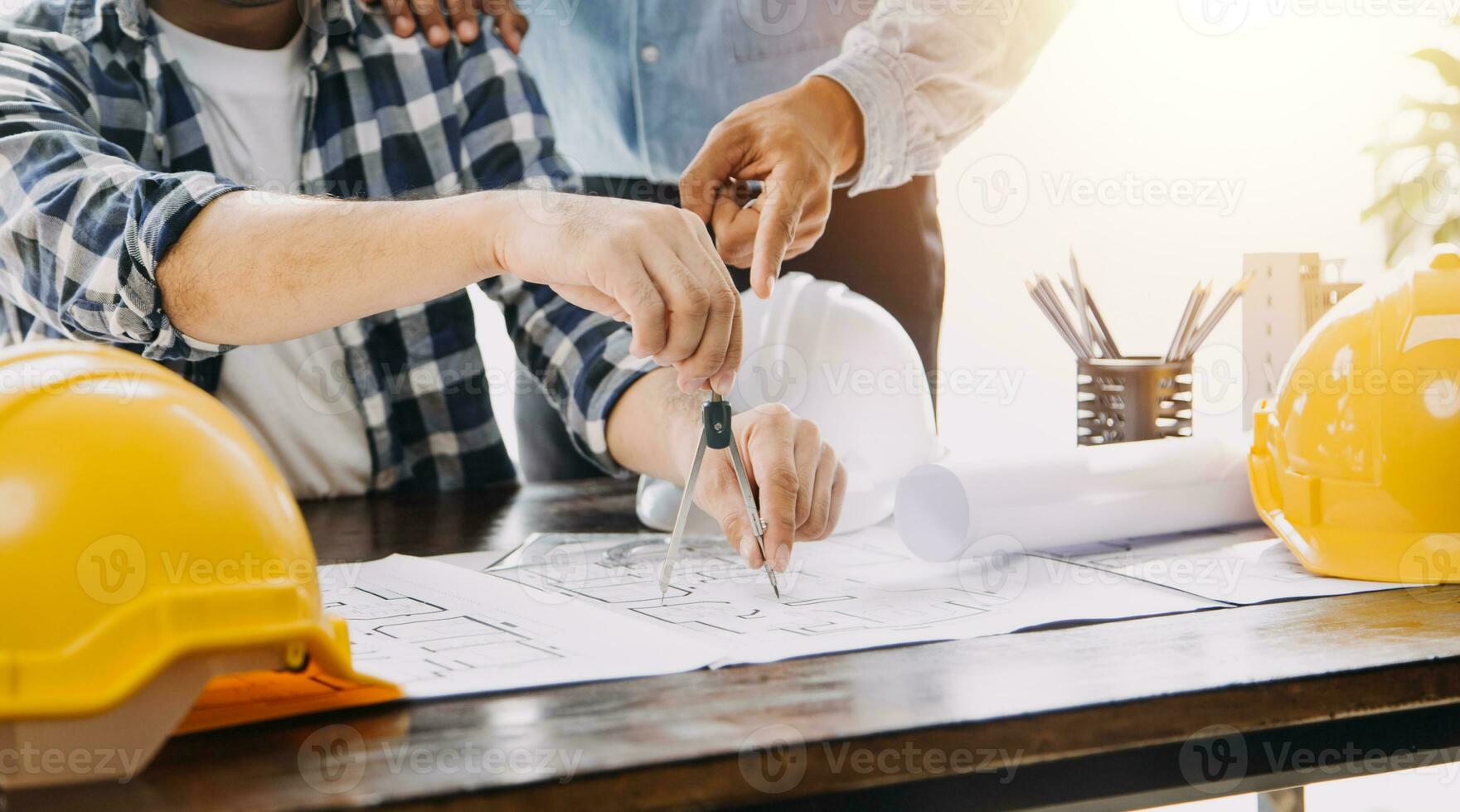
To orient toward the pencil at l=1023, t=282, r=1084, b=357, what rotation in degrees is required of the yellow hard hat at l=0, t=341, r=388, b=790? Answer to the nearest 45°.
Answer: approximately 45° to its left

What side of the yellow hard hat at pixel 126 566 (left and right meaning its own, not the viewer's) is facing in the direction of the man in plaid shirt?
left

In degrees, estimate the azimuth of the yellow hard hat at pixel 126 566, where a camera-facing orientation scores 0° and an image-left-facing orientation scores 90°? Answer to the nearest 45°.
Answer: approximately 270°

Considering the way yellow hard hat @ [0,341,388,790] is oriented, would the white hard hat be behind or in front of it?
in front

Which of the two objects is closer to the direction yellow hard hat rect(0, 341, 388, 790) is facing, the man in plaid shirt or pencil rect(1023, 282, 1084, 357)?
the pencil
